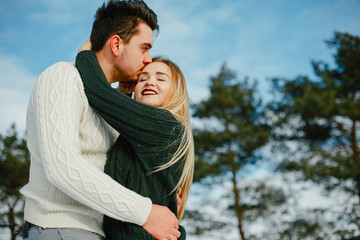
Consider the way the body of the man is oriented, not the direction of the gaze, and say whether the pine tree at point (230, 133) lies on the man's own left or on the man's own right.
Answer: on the man's own left

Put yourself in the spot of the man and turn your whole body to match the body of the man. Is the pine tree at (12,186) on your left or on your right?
on your left

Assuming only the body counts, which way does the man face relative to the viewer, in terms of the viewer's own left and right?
facing to the right of the viewer
